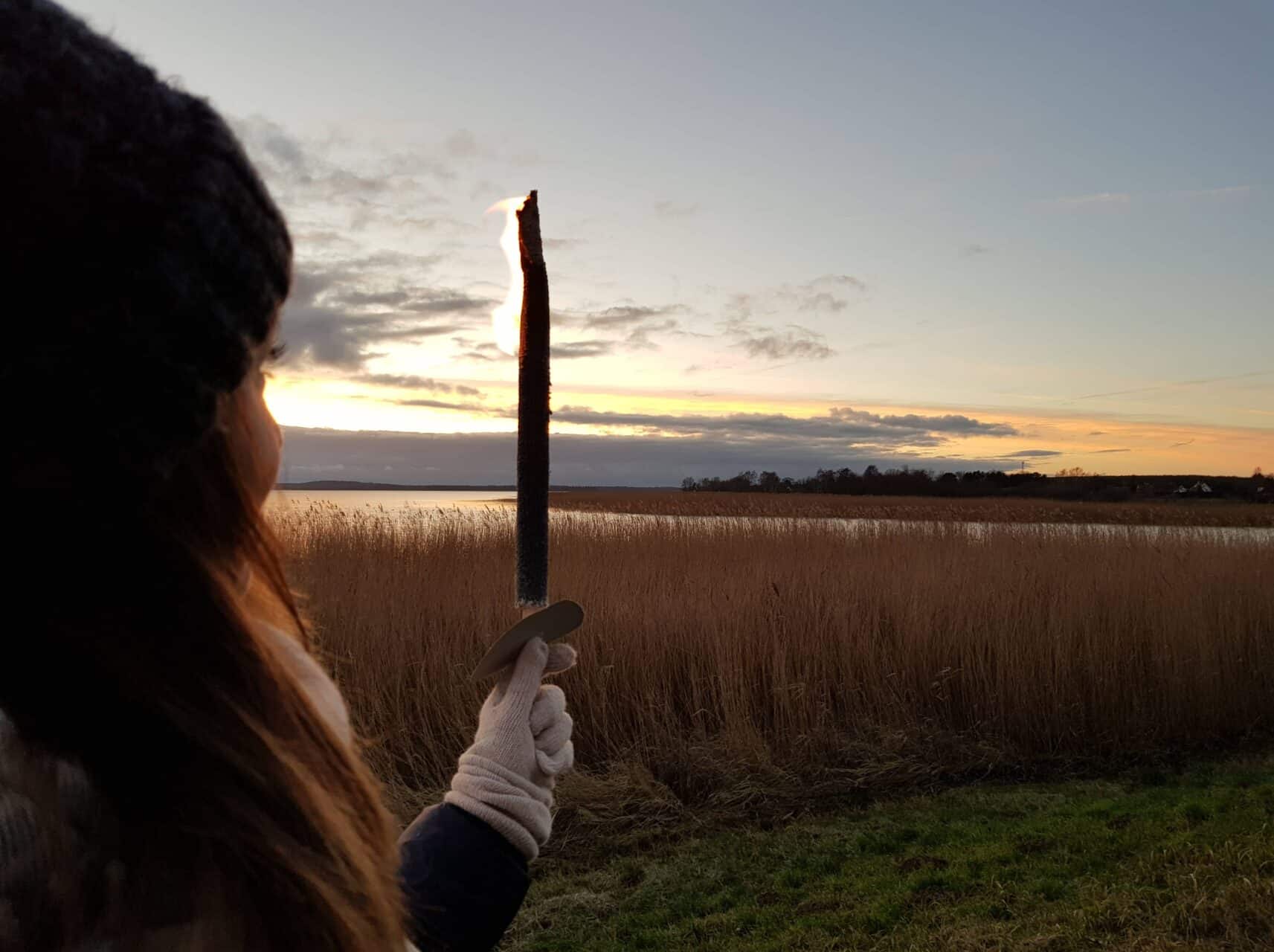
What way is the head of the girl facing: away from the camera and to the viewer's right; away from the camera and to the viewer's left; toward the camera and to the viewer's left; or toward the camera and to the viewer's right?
away from the camera and to the viewer's right

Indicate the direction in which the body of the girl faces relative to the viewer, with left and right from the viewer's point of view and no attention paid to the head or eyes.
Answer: facing away from the viewer and to the right of the viewer
